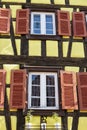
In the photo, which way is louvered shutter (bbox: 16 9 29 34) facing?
toward the camera

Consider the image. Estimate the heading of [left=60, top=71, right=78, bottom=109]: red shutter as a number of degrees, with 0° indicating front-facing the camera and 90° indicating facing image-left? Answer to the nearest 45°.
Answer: approximately 0°

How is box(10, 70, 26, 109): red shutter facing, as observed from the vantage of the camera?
facing the viewer

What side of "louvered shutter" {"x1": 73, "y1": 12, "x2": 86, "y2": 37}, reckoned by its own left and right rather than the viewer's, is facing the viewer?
front

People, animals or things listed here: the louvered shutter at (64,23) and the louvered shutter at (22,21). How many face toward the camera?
2

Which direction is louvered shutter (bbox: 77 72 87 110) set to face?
toward the camera
